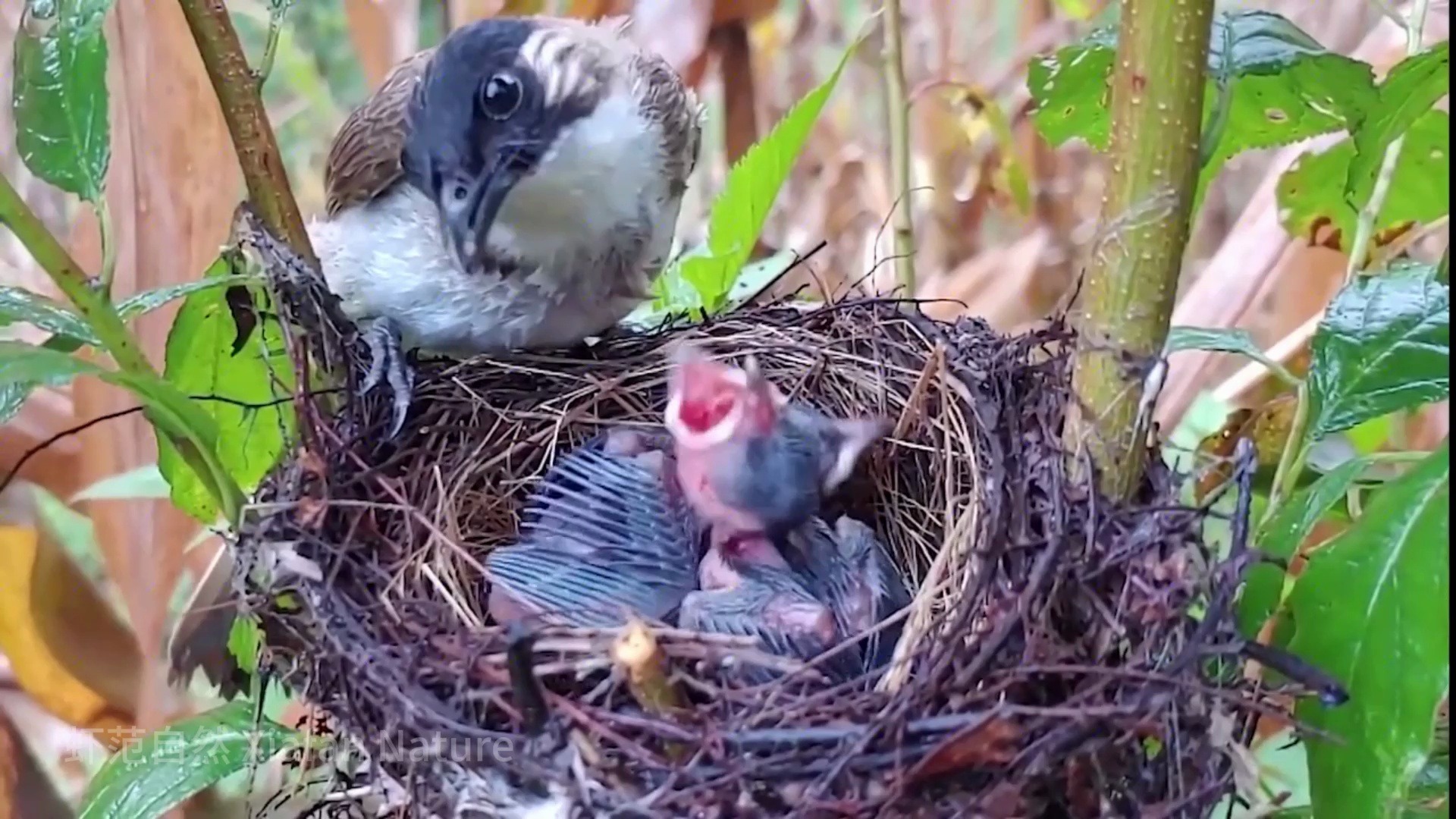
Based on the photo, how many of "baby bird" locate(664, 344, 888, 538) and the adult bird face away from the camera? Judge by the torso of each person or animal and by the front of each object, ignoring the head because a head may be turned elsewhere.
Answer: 0

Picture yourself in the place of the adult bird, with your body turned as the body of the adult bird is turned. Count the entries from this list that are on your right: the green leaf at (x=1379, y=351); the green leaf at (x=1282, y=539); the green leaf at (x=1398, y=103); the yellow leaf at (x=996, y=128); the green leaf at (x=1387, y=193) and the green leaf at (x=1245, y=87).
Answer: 0

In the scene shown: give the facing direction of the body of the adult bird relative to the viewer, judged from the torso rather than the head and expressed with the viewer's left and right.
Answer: facing the viewer

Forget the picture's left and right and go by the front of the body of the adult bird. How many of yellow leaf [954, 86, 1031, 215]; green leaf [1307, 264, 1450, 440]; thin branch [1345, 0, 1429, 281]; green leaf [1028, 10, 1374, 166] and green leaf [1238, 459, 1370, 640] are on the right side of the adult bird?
0

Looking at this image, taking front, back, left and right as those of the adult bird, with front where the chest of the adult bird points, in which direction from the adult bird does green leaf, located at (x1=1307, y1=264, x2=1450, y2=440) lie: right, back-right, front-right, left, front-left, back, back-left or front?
front-left

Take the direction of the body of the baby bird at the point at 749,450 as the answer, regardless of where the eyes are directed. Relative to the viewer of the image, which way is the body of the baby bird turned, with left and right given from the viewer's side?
facing the viewer and to the left of the viewer

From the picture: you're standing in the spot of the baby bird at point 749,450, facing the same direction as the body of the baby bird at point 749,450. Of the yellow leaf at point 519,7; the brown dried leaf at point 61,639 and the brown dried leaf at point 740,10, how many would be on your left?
0

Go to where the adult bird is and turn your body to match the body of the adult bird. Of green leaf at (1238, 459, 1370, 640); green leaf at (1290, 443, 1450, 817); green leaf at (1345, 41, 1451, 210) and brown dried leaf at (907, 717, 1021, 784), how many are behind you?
0
